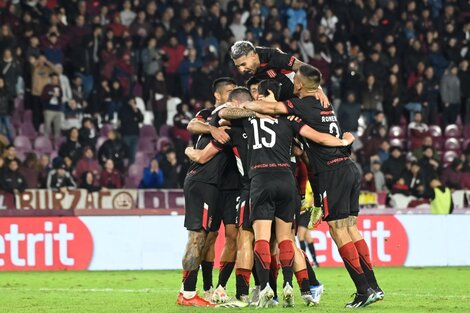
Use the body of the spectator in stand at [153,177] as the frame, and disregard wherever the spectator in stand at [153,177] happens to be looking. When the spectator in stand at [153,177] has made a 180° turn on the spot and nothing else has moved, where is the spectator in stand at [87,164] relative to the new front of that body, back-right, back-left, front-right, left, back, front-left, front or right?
left

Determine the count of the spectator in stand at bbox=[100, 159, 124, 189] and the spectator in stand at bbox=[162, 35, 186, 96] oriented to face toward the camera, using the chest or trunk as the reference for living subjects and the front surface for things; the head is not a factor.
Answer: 2

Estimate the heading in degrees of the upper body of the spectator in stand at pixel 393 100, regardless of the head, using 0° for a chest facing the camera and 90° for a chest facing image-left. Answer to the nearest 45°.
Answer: approximately 0°

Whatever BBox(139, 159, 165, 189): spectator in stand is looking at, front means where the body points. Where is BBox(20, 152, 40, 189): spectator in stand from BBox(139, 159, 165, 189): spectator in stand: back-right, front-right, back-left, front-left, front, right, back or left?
right

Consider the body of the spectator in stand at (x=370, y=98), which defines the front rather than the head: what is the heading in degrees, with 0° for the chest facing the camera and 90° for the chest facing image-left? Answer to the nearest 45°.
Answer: approximately 0°

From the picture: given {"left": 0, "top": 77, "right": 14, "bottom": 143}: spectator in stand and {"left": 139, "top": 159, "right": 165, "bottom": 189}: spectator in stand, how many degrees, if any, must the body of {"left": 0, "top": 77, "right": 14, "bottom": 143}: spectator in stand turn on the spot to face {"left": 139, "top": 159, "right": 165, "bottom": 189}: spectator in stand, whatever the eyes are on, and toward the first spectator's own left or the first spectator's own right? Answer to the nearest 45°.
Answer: approximately 45° to the first spectator's own left

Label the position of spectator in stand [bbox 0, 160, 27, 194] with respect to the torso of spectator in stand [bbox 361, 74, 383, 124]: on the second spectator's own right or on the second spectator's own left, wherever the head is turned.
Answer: on the second spectator's own right
